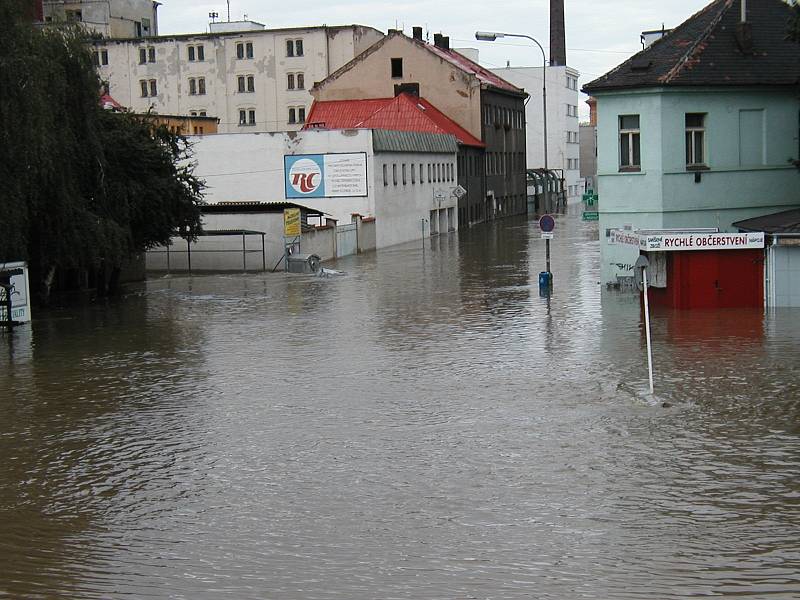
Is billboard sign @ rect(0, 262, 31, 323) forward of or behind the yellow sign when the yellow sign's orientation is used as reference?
forward

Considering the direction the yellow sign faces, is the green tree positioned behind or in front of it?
in front

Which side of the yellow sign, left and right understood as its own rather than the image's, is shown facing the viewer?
front

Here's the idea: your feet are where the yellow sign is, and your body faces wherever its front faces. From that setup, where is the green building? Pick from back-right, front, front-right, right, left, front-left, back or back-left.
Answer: front-left

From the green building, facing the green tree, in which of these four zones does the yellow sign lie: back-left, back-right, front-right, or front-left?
front-right
